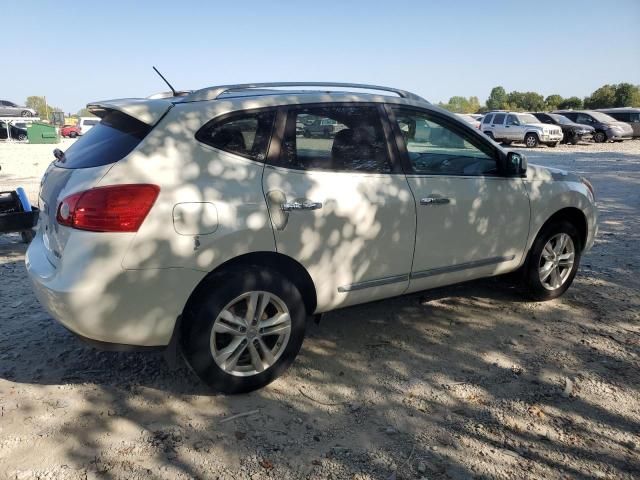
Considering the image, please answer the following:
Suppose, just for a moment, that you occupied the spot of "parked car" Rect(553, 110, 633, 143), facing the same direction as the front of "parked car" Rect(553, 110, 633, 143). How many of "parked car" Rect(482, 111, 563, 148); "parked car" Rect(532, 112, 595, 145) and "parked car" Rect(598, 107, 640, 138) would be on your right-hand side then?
2

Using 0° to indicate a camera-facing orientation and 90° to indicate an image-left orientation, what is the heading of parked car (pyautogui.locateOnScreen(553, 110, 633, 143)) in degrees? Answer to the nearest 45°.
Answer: approximately 315°

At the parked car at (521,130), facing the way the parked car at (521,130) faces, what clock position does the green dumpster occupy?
The green dumpster is roughly at 4 o'clock from the parked car.

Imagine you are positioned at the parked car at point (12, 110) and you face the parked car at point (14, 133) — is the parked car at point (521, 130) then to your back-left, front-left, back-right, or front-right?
front-left

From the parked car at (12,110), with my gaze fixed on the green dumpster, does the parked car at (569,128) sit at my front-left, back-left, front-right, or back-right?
front-left

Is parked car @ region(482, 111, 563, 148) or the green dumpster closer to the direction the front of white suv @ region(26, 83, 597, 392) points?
the parked car

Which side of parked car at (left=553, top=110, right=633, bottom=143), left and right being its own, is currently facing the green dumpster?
right

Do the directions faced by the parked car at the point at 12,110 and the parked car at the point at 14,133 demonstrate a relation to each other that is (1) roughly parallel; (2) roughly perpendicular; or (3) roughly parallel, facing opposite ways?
roughly parallel

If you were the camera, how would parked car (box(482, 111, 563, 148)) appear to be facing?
facing the viewer and to the right of the viewer

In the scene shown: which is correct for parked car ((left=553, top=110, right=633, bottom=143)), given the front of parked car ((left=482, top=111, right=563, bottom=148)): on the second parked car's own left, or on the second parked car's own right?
on the second parked car's own left
